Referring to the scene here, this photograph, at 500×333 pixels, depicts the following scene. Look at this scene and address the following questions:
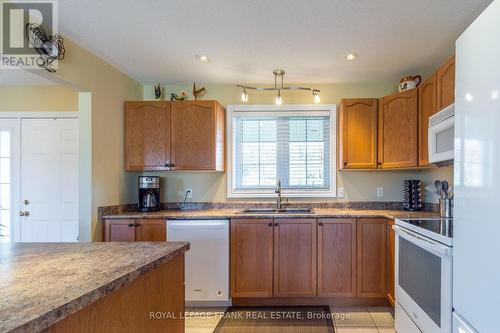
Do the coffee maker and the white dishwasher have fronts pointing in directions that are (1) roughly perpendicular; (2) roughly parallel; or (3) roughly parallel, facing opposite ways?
roughly parallel

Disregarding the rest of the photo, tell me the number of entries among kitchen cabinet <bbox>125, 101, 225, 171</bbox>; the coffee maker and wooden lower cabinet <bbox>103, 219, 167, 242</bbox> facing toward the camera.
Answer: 3

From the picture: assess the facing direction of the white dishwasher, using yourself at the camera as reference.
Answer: facing the viewer

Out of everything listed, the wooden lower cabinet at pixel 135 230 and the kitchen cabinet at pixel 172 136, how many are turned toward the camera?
2

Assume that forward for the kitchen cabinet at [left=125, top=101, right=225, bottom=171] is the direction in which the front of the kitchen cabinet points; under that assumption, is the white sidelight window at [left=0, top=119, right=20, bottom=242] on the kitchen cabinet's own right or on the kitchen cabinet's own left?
on the kitchen cabinet's own right

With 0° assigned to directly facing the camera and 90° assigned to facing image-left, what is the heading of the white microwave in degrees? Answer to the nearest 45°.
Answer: approximately 45°

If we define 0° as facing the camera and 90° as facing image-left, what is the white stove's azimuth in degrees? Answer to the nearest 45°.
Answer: approximately 45°

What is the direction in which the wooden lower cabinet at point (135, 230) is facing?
toward the camera

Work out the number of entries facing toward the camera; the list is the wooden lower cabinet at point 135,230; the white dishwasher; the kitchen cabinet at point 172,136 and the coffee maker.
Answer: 4

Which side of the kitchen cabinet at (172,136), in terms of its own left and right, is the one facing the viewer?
front
